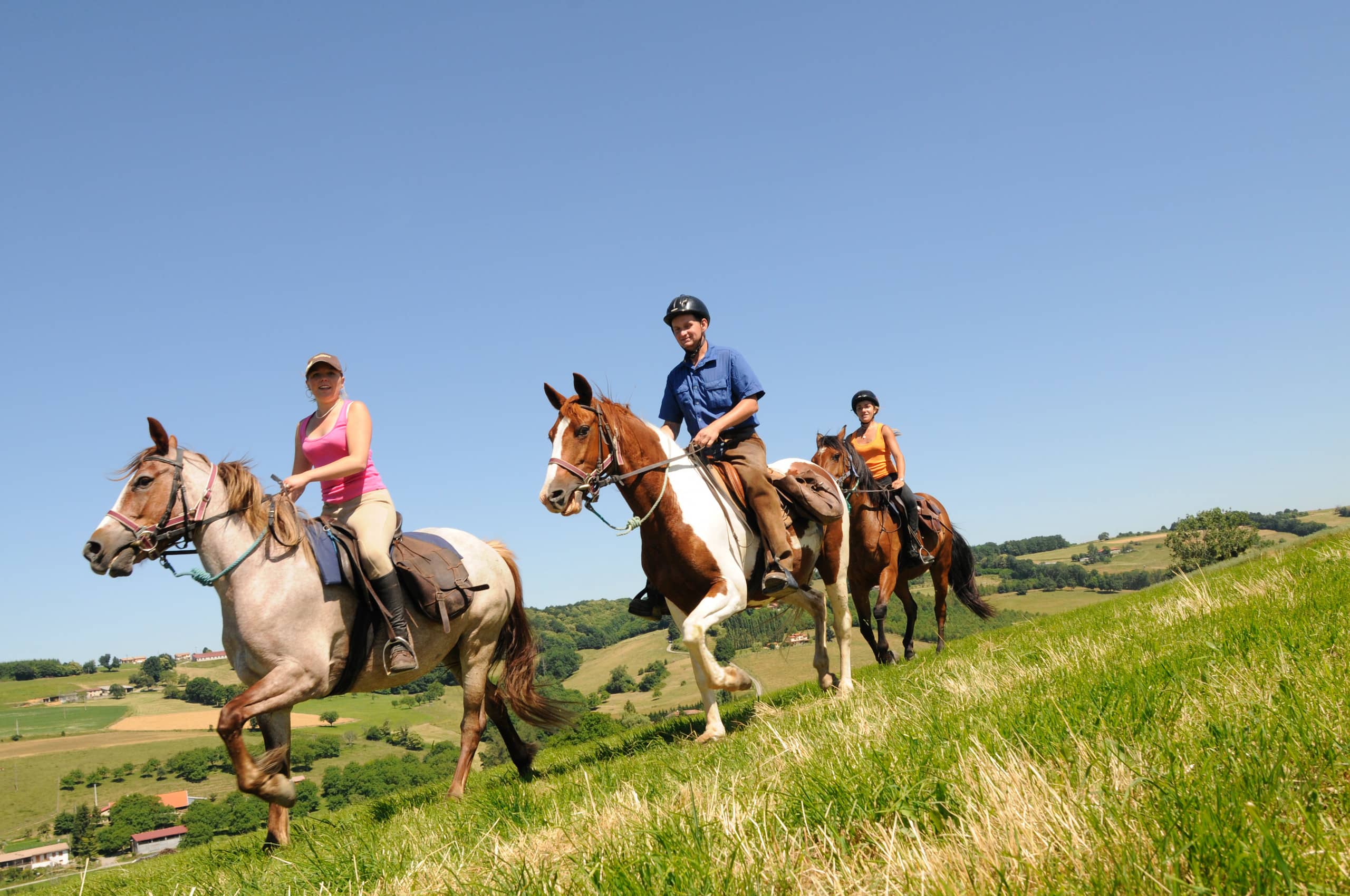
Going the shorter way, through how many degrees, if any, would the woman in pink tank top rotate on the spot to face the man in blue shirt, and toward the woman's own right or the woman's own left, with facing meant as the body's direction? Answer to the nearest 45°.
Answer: approximately 135° to the woman's own left

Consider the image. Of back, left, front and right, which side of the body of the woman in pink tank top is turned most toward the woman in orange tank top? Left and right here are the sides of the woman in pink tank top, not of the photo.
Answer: back

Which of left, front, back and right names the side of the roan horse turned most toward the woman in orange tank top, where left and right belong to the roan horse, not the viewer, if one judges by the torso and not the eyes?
back

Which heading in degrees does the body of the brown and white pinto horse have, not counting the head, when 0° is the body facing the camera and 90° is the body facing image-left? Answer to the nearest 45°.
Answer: approximately 45°

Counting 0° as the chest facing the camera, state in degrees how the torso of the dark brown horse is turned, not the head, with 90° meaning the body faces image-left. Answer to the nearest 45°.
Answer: approximately 45°

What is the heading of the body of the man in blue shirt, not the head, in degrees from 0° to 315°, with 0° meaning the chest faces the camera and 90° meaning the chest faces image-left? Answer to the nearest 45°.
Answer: approximately 45°

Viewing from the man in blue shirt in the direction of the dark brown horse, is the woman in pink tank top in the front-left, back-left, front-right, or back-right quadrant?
back-left
